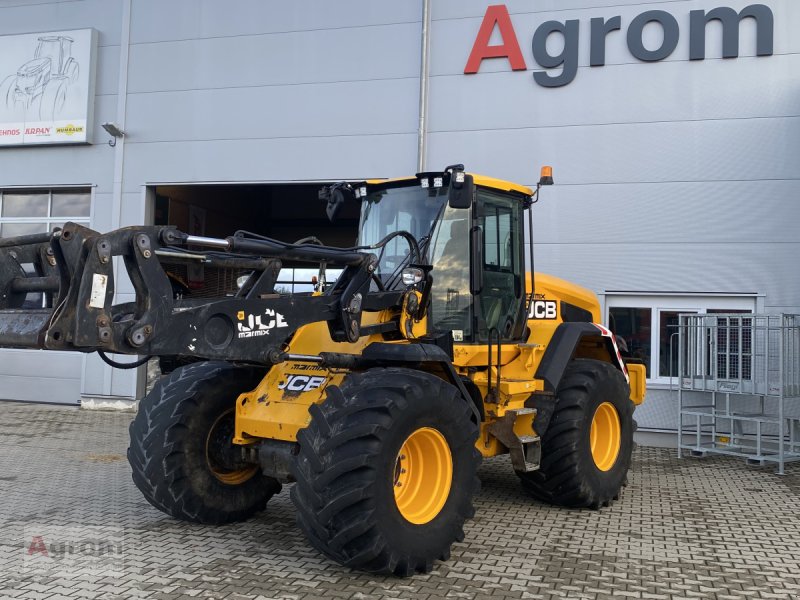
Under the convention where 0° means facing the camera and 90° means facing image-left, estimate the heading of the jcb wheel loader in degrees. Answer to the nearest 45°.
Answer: approximately 45°

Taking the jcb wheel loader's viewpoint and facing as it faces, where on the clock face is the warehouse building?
The warehouse building is roughly at 5 o'clock from the jcb wheel loader.

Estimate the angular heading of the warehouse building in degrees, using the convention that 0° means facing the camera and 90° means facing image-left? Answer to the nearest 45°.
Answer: approximately 0°

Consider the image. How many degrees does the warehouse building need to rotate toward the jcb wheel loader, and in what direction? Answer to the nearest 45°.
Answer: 0° — it already faces it

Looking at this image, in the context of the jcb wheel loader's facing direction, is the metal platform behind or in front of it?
behind
